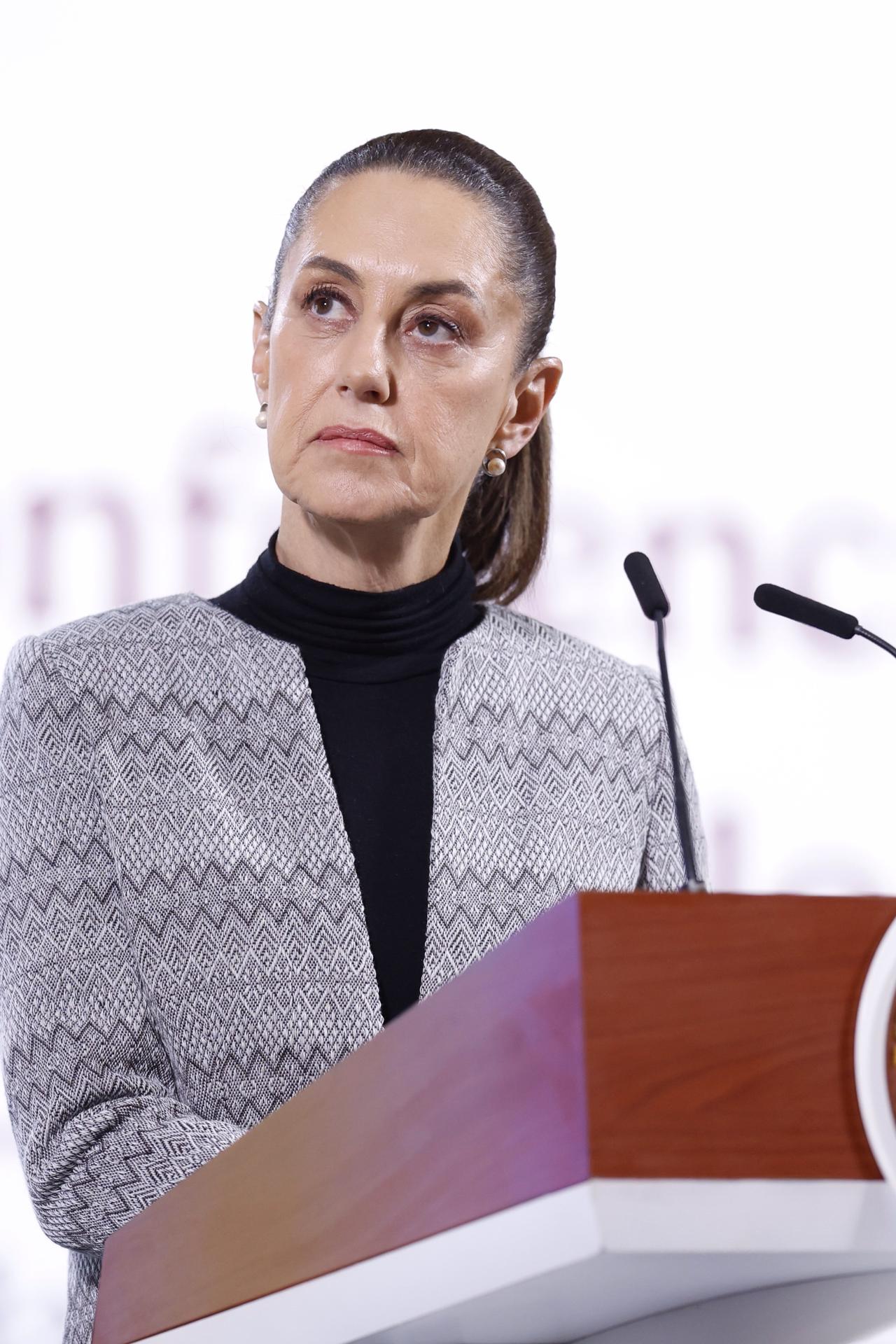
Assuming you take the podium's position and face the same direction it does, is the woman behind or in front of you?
behind

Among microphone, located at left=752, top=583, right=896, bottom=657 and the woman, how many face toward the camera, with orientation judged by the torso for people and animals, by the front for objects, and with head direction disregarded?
1

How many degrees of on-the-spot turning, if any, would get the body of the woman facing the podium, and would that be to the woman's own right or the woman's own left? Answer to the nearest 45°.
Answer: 0° — they already face it

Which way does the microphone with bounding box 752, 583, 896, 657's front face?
to the viewer's left

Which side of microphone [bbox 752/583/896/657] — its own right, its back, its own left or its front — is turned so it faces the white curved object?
left

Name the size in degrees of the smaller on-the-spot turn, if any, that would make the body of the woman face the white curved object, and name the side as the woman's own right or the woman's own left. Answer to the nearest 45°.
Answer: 0° — they already face it

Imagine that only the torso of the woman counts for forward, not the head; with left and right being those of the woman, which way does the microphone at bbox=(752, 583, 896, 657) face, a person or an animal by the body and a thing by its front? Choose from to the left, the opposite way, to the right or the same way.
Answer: to the right
